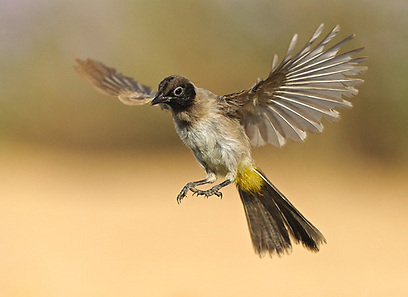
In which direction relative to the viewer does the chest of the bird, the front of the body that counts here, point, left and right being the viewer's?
facing the viewer and to the left of the viewer
